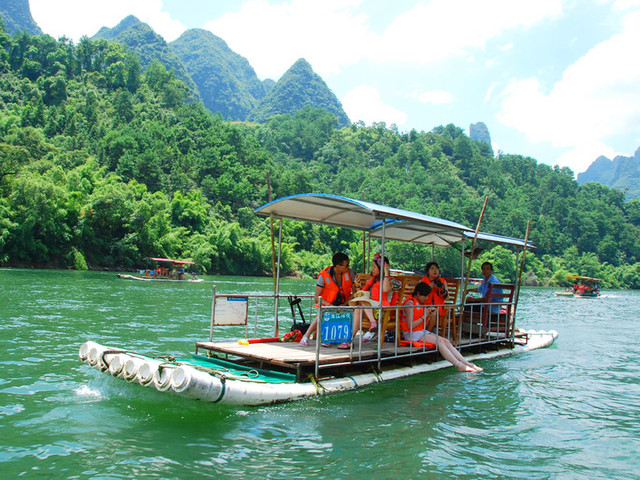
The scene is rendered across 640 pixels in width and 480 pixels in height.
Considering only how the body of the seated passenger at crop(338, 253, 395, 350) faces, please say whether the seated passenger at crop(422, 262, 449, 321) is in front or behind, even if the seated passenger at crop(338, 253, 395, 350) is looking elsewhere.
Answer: behind

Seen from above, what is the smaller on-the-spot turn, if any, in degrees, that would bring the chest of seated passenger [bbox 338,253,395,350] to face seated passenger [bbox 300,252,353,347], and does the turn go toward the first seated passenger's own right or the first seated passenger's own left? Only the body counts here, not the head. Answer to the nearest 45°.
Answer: approximately 90° to the first seated passenger's own right

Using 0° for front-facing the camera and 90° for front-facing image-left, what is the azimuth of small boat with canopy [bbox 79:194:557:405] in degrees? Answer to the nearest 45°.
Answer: approximately 45°

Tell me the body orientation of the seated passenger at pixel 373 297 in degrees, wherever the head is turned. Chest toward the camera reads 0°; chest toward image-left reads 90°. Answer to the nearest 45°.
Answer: approximately 45°
